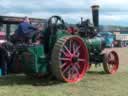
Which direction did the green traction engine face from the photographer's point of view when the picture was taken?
facing away from the viewer and to the right of the viewer
